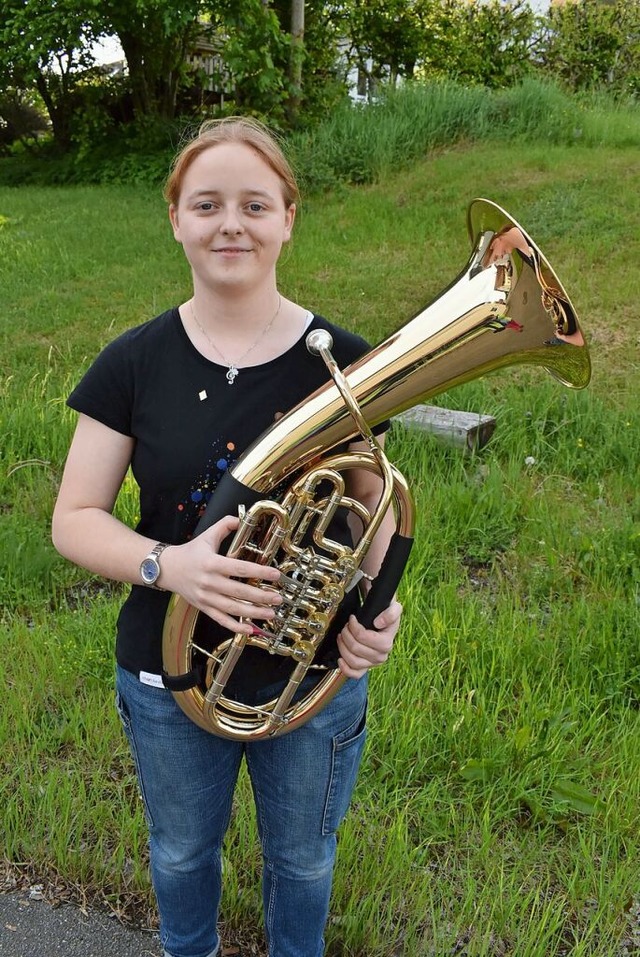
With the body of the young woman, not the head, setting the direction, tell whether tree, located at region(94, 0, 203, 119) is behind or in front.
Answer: behind

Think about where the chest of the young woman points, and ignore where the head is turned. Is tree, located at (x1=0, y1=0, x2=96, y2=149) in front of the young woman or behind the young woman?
behind

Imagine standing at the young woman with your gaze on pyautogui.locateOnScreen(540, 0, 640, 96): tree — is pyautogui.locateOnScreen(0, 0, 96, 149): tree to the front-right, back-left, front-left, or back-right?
front-left

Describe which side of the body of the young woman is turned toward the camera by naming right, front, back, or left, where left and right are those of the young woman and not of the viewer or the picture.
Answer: front

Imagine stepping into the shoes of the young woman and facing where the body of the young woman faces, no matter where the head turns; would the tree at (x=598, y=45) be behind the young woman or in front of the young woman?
behind

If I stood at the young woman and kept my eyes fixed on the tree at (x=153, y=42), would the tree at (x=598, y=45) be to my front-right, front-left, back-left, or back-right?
front-right

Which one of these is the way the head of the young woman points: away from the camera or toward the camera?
toward the camera
